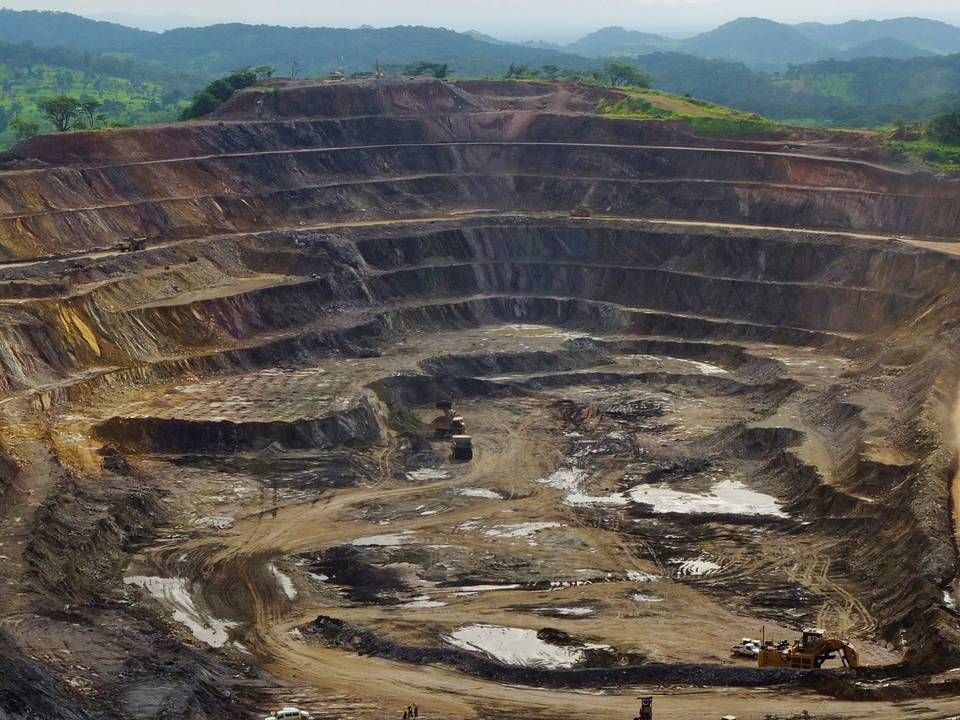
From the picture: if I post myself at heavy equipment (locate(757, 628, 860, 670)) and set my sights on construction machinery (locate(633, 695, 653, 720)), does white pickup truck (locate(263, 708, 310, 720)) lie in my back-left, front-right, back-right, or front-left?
front-right

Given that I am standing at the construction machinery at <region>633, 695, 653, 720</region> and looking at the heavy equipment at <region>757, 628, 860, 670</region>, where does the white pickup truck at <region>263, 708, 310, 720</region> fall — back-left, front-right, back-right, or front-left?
back-left

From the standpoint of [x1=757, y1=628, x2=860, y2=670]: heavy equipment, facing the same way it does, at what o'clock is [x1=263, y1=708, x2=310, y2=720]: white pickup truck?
The white pickup truck is roughly at 5 o'clock from the heavy equipment.

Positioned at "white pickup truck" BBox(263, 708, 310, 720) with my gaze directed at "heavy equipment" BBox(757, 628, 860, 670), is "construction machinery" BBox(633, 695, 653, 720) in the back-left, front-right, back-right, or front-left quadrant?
front-right

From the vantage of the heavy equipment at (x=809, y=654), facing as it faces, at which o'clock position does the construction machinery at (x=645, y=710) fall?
The construction machinery is roughly at 4 o'clock from the heavy equipment.

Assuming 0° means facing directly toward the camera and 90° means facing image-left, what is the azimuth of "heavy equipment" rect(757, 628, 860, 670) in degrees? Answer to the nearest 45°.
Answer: approximately 270°
